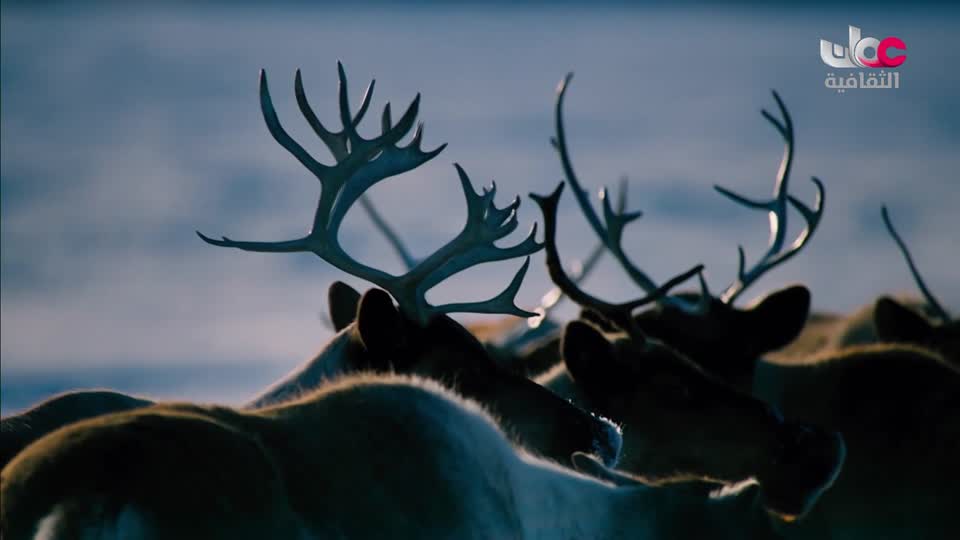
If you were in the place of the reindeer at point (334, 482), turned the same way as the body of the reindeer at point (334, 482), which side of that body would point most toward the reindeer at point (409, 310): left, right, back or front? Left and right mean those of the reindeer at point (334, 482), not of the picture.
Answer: left

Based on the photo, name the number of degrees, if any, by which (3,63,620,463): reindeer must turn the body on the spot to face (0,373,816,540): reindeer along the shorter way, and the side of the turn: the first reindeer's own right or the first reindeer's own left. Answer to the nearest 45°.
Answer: approximately 90° to the first reindeer's own right

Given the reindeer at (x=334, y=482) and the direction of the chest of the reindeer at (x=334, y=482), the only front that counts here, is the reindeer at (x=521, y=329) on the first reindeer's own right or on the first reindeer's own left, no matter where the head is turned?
on the first reindeer's own left

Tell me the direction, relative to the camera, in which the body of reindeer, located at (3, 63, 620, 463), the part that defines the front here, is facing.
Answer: to the viewer's right

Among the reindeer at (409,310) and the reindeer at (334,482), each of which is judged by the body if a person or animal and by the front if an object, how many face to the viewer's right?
2

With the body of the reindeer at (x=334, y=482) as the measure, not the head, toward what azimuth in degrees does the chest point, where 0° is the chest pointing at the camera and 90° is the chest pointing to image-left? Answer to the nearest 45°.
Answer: approximately 270°
